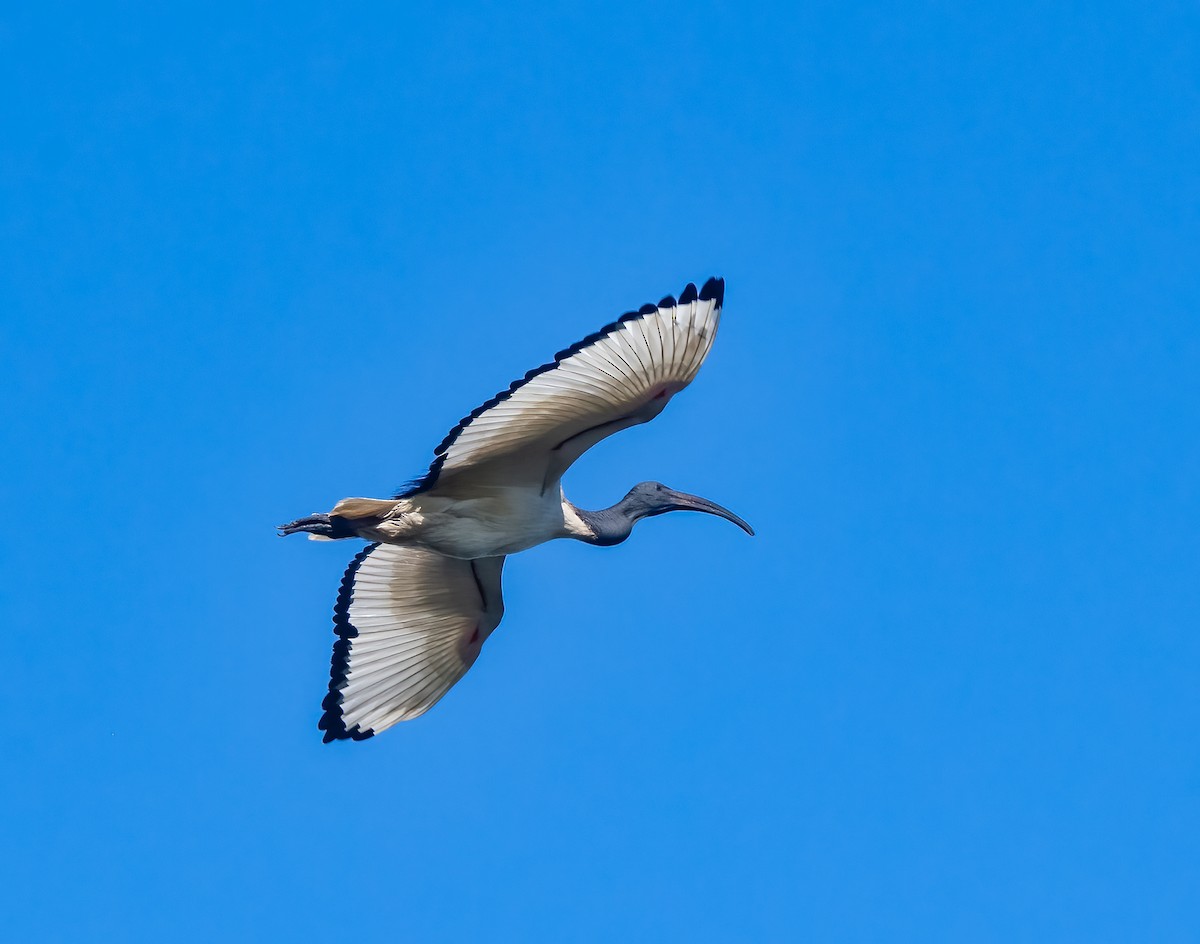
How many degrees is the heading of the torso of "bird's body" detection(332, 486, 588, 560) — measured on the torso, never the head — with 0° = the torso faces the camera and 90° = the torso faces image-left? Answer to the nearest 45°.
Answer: approximately 270°
